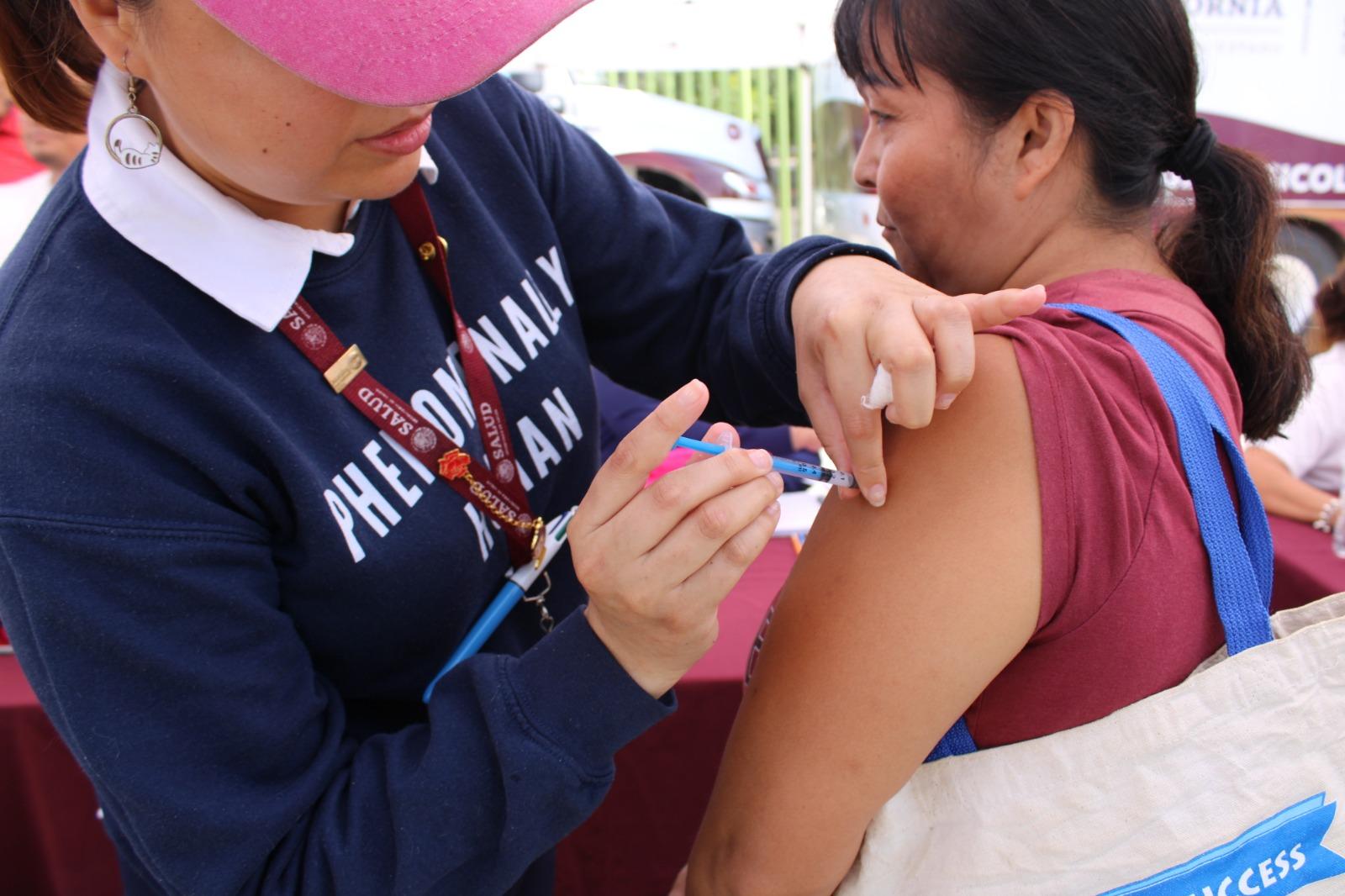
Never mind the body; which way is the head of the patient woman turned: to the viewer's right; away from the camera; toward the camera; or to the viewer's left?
to the viewer's left
